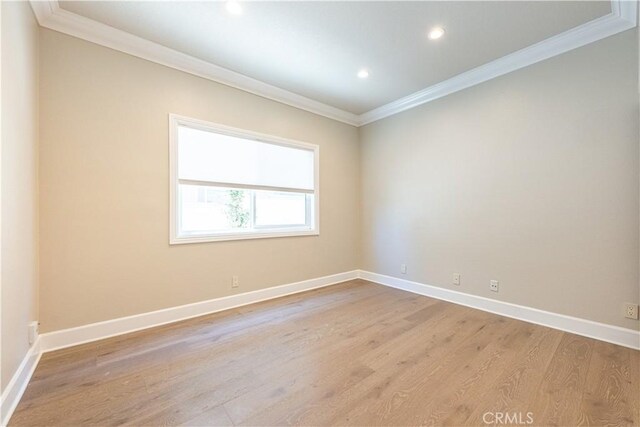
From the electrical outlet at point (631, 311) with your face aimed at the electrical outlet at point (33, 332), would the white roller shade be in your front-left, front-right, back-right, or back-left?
front-right

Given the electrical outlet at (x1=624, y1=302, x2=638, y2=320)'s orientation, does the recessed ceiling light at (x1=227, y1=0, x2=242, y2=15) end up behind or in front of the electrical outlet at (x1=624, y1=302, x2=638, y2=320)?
in front

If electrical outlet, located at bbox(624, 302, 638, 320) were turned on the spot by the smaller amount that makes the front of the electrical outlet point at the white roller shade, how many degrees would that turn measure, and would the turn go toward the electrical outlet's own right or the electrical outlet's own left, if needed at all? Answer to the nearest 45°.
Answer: approximately 45° to the electrical outlet's own right

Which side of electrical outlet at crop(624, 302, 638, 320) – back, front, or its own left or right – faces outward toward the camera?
front

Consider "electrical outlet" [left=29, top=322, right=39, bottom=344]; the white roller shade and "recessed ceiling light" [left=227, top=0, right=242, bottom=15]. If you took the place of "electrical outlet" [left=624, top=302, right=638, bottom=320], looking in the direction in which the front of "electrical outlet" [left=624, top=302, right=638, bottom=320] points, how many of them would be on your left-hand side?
0

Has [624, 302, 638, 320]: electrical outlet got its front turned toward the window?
no

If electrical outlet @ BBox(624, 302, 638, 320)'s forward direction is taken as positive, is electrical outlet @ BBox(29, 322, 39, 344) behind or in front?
in front
